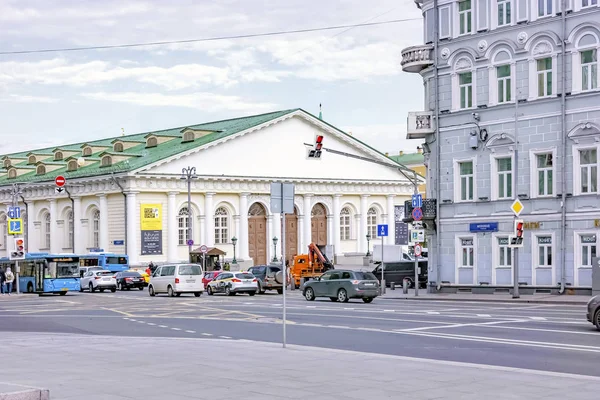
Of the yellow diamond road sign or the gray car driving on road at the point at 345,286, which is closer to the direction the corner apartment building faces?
the gray car driving on road

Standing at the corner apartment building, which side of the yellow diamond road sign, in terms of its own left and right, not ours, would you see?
back

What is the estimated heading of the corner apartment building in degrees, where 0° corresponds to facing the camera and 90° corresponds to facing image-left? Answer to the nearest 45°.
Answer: approximately 45°

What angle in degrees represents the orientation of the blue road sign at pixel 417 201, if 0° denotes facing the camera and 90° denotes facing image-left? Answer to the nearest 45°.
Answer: approximately 0°

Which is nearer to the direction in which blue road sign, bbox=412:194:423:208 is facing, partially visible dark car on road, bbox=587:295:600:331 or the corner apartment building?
the partially visible dark car on road

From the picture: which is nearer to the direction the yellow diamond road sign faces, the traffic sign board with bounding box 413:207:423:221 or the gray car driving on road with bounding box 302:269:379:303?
the gray car driving on road

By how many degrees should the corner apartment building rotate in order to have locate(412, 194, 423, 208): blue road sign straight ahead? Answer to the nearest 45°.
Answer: approximately 90° to its right

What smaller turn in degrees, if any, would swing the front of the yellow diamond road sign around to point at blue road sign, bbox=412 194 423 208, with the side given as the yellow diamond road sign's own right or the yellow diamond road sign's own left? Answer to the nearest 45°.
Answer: approximately 135° to the yellow diamond road sign's own right

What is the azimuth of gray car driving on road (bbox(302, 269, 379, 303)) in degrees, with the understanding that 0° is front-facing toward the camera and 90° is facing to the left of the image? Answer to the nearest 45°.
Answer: approximately 135°

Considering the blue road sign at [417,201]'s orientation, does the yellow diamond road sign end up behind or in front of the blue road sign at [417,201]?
in front

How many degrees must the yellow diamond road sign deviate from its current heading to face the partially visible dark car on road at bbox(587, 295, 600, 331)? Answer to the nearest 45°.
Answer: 0° — it already faces it

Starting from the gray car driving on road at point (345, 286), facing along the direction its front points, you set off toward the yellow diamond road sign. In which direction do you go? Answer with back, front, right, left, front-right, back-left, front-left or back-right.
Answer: back-right

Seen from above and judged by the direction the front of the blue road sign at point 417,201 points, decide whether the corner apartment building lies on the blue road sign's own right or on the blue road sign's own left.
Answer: on the blue road sign's own left

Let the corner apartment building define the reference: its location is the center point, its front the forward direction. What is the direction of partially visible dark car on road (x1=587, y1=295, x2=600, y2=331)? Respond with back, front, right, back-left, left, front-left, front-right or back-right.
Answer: front-left
